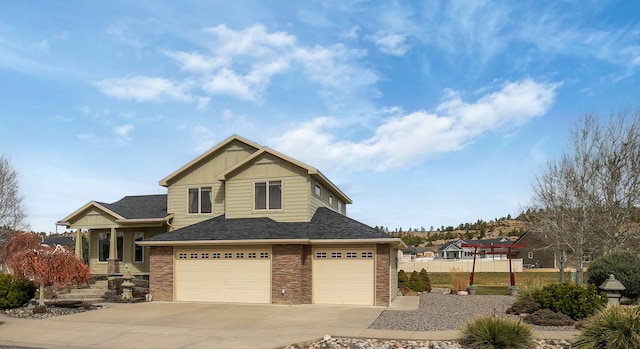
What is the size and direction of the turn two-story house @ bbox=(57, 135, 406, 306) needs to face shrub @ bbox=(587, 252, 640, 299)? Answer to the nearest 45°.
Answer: approximately 45° to its left

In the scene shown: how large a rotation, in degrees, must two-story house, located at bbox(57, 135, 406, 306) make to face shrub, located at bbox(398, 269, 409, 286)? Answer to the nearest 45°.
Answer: approximately 135° to its left

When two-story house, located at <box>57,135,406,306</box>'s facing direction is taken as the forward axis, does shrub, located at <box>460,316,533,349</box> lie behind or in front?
in front

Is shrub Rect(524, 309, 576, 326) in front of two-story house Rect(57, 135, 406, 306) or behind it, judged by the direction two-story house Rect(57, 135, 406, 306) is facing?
in front

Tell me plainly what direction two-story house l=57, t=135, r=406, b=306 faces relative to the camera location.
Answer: facing the viewer

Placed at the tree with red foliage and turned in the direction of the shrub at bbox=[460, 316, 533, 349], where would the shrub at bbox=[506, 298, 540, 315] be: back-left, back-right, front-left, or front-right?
front-left
